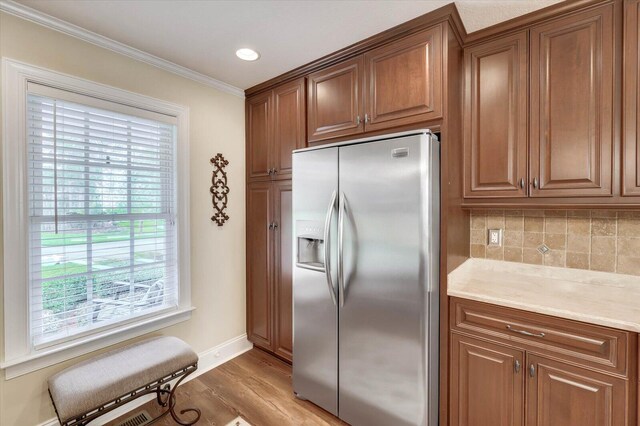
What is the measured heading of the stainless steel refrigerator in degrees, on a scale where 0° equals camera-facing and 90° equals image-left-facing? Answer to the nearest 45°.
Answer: approximately 45°

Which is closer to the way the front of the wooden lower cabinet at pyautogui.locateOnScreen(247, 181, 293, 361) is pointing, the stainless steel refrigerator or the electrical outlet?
the stainless steel refrigerator

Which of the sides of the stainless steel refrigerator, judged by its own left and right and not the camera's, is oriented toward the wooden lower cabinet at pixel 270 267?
right

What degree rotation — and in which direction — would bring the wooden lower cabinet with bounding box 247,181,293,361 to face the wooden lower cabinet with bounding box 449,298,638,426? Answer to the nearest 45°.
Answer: approximately 90° to its left

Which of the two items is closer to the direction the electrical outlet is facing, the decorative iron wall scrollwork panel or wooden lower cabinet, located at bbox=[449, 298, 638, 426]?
the wooden lower cabinet

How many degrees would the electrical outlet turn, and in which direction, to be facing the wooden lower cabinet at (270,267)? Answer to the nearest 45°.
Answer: approximately 90° to its right

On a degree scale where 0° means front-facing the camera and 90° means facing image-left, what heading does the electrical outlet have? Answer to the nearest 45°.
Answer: approximately 0°
